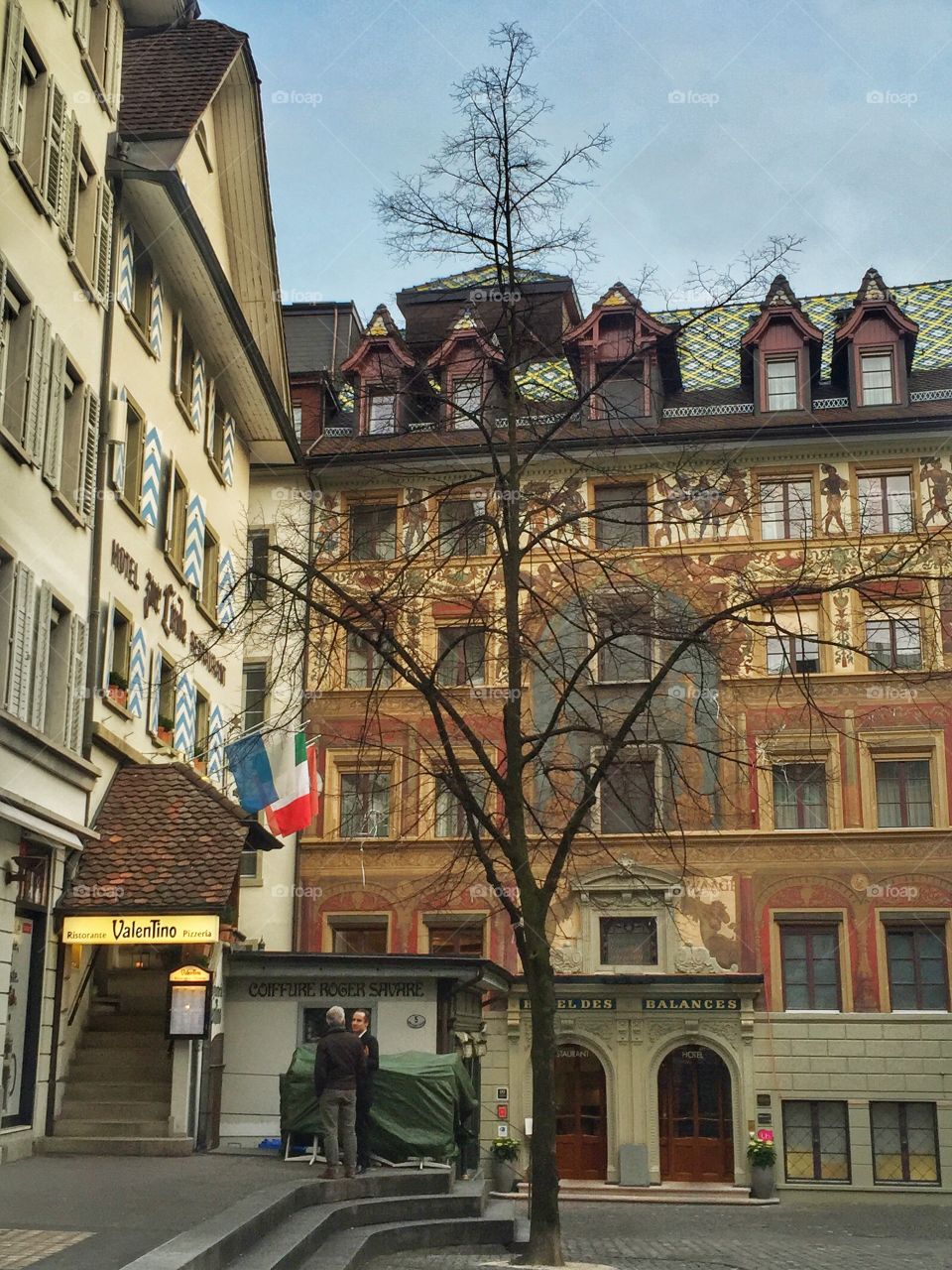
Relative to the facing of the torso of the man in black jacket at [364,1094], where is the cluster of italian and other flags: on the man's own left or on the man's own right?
on the man's own right

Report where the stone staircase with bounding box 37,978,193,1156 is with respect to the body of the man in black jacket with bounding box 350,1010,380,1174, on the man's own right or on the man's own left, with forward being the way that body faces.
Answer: on the man's own right

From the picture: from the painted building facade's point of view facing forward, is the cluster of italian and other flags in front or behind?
in front

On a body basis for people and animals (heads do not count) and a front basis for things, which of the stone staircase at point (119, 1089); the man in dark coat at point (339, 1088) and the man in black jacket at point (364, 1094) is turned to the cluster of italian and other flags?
the man in dark coat

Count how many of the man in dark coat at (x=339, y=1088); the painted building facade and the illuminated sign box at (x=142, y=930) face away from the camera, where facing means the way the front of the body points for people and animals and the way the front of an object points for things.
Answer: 1

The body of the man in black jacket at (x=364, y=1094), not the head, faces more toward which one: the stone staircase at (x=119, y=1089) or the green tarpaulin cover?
the stone staircase

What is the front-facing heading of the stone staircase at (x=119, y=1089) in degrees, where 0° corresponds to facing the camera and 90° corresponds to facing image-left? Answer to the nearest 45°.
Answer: approximately 0°

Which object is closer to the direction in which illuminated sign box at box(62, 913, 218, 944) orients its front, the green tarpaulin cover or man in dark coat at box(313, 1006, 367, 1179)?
the man in dark coat

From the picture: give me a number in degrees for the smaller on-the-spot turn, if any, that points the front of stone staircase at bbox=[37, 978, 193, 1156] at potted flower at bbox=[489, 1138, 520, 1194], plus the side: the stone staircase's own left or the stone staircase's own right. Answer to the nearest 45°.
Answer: approximately 135° to the stone staircase's own left

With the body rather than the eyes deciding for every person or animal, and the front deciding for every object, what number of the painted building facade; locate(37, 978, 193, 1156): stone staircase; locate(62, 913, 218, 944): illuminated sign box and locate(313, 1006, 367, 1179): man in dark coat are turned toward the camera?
3

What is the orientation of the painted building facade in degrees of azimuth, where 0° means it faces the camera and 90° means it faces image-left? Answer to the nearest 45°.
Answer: approximately 0°
